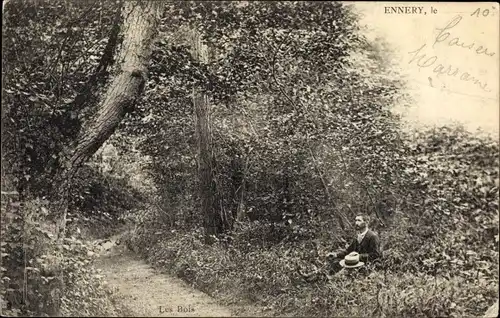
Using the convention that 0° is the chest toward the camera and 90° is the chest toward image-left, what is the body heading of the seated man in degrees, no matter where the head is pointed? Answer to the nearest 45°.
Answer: approximately 45°

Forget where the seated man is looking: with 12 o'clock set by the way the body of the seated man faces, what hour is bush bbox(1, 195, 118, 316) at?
The bush is roughly at 1 o'clock from the seated man.
